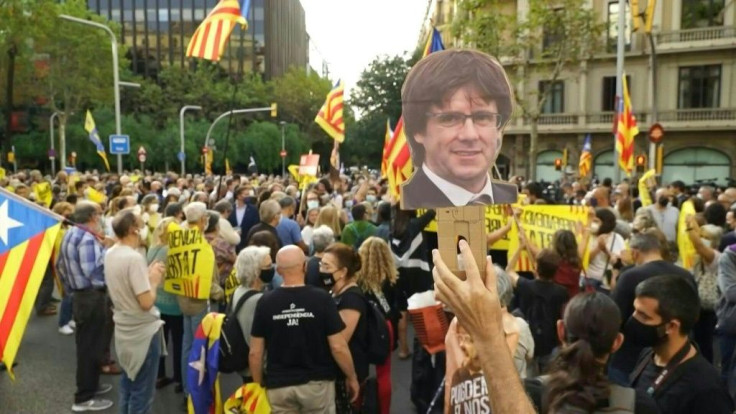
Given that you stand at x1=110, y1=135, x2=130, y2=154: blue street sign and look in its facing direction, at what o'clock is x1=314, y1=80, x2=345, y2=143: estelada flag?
The estelada flag is roughly at 11 o'clock from the blue street sign.

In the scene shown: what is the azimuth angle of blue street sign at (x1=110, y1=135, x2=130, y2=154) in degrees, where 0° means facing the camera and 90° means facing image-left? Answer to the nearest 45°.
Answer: approximately 0°

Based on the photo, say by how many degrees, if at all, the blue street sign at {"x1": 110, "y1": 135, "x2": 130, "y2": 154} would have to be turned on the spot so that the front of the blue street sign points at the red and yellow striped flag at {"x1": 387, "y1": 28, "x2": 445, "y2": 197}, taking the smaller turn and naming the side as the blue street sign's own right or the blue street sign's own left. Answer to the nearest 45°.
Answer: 0° — it already faces it

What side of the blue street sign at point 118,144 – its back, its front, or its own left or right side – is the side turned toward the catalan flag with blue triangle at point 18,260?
front

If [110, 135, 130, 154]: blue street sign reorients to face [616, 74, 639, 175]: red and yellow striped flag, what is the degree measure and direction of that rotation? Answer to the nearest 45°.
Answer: approximately 45° to its left

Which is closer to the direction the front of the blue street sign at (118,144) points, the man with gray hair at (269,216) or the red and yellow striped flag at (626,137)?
the man with gray hair

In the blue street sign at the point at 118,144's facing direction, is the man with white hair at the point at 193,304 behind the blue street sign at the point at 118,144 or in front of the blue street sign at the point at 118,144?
in front

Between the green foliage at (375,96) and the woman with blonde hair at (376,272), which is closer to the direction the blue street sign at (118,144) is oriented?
the woman with blonde hair

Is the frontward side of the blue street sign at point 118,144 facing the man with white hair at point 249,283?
yes

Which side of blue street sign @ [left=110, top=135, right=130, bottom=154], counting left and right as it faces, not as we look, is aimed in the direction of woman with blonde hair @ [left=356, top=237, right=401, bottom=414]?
front

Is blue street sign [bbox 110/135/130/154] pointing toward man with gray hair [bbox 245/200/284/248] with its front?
yes

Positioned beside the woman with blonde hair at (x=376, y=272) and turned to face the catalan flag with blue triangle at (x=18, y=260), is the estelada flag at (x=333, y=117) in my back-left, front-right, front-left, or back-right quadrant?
back-right

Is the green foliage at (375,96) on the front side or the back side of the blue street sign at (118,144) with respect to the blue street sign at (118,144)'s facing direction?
on the back side

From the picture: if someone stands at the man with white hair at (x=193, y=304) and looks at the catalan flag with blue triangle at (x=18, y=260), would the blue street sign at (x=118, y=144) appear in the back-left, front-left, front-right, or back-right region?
back-right
